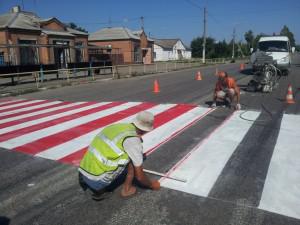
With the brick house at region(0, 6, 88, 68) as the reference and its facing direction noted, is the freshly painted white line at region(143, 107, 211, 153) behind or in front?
in front

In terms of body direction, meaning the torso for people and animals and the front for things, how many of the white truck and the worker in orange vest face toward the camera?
2

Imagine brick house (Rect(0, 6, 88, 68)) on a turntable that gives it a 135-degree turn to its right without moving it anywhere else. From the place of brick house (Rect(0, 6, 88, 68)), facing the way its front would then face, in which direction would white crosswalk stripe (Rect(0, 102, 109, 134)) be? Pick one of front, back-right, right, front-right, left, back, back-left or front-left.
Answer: left

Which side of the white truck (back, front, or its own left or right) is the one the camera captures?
front

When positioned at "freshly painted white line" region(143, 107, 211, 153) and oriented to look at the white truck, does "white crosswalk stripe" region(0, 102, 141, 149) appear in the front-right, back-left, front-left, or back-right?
back-left

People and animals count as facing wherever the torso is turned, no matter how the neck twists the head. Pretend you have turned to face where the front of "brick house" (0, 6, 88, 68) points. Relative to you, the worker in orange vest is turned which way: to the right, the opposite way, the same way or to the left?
to the right

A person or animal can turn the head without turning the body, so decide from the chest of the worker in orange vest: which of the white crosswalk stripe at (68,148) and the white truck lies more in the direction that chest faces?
the white crosswalk stripe

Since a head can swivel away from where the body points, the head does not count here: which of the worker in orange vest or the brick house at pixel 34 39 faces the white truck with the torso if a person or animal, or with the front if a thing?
the brick house

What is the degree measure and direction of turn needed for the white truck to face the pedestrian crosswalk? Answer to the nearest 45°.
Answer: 0° — it already faces it

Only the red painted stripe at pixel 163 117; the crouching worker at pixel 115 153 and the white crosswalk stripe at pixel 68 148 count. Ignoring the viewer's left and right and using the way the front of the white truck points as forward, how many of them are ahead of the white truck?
3

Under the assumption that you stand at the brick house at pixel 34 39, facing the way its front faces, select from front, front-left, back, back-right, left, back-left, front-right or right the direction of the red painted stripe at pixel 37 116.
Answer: front-right

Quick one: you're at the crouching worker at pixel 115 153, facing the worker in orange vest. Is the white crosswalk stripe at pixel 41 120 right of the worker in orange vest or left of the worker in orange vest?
left

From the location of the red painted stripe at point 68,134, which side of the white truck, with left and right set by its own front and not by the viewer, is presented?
front

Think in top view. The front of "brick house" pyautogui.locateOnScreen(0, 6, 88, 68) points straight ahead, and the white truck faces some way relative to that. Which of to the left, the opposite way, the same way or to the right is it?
to the right

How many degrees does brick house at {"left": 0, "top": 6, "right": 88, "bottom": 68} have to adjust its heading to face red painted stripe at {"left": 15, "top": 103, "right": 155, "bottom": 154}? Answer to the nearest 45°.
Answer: approximately 45° to its right

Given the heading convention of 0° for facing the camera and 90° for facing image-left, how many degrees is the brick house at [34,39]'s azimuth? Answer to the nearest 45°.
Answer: approximately 315°
